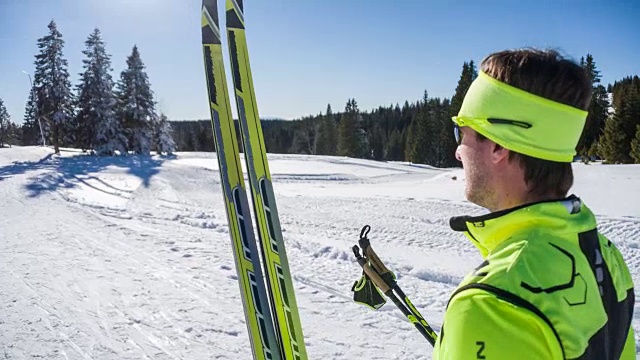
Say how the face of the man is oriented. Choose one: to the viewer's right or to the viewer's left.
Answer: to the viewer's left

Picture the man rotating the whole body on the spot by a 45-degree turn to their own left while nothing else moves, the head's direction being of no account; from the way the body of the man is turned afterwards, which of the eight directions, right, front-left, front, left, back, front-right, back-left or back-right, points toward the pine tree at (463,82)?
right

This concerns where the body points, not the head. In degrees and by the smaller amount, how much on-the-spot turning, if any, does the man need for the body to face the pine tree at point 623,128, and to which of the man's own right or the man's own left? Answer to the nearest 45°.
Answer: approximately 45° to the man's own right

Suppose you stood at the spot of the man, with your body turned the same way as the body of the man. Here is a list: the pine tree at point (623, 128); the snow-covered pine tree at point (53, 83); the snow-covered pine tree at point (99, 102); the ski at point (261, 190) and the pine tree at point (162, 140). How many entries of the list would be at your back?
0

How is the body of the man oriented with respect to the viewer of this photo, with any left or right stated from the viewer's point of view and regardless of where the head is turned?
facing away from the viewer and to the left of the viewer

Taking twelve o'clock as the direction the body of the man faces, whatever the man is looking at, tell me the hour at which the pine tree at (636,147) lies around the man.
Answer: The pine tree is roughly at 2 o'clock from the man.

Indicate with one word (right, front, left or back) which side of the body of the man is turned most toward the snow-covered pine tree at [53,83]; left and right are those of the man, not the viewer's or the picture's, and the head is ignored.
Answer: front

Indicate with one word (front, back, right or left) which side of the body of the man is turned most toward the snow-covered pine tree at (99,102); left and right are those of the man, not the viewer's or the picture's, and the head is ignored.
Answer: front

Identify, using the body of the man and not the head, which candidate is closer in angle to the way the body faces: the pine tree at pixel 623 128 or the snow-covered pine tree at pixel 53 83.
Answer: the snow-covered pine tree

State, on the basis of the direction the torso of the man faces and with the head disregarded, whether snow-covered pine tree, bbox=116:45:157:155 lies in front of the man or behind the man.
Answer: in front

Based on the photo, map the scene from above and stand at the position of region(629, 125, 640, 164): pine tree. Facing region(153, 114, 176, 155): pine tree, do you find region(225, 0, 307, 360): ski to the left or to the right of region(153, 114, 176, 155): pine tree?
left

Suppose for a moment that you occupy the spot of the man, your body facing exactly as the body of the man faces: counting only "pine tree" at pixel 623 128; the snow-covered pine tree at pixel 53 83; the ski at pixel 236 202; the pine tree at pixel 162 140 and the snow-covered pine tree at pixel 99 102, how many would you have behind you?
0

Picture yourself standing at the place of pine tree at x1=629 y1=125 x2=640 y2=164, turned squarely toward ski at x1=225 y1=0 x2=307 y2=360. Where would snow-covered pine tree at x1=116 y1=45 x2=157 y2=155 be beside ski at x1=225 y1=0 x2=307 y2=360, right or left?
right
